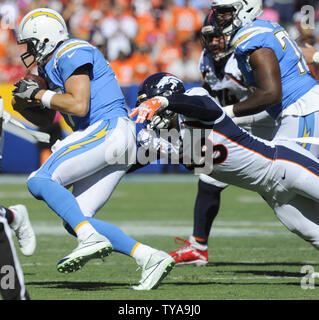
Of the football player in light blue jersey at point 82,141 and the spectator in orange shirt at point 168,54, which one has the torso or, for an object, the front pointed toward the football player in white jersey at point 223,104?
the spectator in orange shirt

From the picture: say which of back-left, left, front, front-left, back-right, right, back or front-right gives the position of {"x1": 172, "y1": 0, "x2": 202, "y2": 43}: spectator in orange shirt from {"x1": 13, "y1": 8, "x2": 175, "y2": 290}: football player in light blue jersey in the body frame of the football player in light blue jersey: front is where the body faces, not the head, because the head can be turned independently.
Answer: right

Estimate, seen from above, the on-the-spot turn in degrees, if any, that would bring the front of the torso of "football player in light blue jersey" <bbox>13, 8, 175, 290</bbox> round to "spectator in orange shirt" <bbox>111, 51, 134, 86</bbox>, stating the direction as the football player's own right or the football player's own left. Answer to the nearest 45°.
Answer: approximately 90° to the football player's own right

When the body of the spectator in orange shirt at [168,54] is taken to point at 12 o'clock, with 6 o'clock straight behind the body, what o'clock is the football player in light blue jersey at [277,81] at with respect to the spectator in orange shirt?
The football player in light blue jersey is roughly at 12 o'clock from the spectator in orange shirt.

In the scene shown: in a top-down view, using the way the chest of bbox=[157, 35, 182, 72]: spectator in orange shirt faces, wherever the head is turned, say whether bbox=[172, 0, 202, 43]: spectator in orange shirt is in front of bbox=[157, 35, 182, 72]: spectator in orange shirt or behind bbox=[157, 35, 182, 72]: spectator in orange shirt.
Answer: behind

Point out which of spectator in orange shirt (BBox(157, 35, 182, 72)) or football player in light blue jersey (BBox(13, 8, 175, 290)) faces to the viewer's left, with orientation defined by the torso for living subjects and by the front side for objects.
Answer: the football player in light blue jersey

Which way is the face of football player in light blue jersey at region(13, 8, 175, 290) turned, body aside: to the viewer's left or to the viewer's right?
to the viewer's left

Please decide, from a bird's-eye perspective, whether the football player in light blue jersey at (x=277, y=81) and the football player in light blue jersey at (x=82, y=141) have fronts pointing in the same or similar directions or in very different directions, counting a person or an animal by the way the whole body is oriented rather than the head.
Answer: same or similar directions

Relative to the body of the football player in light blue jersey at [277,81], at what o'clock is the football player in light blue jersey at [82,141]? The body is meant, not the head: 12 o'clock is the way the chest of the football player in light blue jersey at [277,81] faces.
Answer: the football player in light blue jersey at [82,141] is roughly at 11 o'clock from the football player in light blue jersey at [277,81].

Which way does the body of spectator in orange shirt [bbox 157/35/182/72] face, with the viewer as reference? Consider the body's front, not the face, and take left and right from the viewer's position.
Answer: facing the viewer

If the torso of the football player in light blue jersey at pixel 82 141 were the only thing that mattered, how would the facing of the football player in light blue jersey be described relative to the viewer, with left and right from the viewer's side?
facing to the left of the viewer

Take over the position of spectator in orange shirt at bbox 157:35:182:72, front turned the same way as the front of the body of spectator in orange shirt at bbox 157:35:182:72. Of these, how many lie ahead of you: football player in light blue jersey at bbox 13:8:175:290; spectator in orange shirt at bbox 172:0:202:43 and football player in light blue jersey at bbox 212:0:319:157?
2

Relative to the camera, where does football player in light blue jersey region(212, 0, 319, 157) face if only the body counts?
to the viewer's left

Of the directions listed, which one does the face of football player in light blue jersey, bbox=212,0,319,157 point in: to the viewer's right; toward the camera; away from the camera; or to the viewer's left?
to the viewer's left

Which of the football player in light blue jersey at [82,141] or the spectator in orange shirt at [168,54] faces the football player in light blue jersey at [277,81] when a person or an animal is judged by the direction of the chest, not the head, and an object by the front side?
the spectator in orange shirt

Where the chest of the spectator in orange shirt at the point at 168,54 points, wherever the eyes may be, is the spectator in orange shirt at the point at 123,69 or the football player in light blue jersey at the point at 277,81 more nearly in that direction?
the football player in light blue jersey
